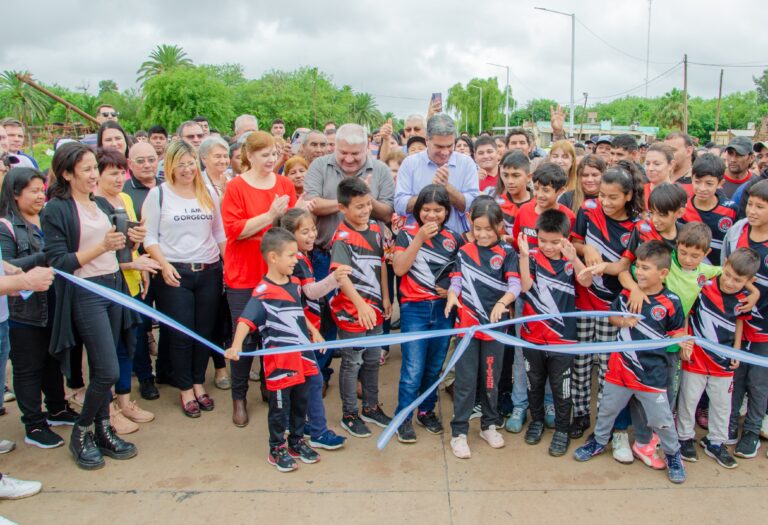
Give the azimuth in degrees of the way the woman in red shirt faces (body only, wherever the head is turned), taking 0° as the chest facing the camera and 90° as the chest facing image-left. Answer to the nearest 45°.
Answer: approximately 315°

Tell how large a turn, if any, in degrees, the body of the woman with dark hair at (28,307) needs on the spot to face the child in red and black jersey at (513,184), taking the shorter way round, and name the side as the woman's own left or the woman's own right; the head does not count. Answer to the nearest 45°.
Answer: approximately 45° to the woman's own left

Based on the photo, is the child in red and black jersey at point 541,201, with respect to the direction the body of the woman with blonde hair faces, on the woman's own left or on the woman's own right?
on the woman's own left

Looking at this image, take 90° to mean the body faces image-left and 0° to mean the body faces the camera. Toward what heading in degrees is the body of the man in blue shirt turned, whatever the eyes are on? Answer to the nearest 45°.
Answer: approximately 0°

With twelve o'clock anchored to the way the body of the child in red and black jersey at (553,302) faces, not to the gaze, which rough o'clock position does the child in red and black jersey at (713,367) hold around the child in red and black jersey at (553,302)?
the child in red and black jersey at (713,367) is roughly at 9 o'clock from the child in red and black jersey at (553,302).

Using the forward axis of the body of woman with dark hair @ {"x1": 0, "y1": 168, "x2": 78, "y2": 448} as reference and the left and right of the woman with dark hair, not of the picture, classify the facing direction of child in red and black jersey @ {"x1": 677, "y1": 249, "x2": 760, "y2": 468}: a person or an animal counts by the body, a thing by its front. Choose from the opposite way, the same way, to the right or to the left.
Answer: to the right

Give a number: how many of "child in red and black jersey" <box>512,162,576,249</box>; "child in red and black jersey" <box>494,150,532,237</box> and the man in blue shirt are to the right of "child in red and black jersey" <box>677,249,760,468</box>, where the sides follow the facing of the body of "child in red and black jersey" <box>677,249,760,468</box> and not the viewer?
3
